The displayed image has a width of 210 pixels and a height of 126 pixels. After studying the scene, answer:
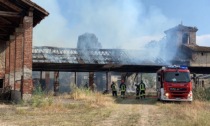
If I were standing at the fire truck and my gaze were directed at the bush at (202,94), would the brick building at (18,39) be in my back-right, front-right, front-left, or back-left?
back-left

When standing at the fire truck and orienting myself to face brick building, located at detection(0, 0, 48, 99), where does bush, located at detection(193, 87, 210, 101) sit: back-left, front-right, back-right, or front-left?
back-right

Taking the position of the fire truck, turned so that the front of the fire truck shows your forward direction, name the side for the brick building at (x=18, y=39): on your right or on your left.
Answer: on your right

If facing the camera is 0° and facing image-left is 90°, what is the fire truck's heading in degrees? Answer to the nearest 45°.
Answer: approximately 0°
